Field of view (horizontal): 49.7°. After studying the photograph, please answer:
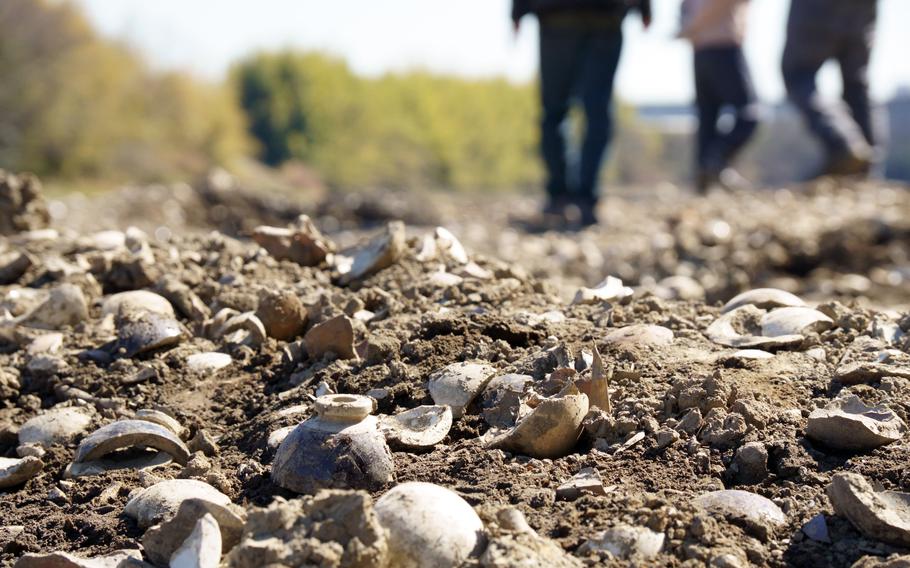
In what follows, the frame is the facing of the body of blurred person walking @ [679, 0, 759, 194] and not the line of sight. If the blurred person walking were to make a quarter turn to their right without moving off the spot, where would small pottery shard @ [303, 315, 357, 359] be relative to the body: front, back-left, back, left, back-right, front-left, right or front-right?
front

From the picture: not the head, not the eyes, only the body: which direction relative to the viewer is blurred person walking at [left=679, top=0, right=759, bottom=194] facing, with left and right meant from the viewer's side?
facing to the right of the viewer

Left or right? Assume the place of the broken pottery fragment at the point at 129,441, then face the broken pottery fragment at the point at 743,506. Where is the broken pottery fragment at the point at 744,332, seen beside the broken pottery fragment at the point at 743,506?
left

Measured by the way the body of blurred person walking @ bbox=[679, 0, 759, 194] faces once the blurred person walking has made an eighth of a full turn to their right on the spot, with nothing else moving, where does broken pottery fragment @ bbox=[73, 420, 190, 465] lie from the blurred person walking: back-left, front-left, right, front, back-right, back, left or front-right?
front-right

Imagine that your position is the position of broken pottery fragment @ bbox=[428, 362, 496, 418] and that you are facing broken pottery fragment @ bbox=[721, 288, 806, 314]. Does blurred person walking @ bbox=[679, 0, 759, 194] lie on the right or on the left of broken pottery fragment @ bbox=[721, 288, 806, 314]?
left

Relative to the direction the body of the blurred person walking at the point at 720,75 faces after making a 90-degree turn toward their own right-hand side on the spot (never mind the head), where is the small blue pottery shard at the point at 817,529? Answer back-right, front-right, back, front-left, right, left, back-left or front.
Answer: front
